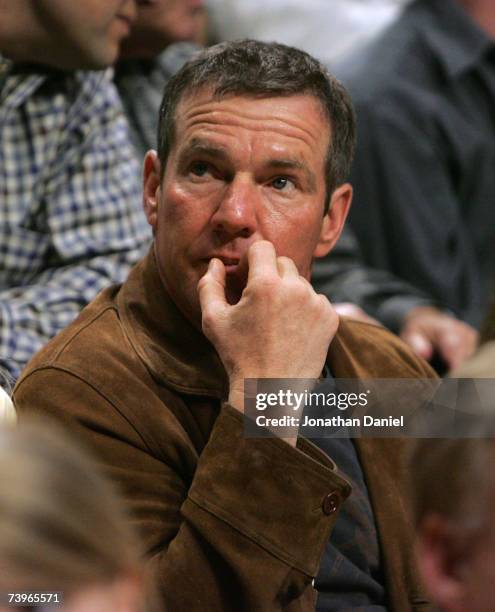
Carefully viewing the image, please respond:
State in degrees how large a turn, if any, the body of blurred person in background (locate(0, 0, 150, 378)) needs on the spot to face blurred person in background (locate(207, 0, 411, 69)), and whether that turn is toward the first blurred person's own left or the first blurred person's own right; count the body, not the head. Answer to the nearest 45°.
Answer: approximately 90° to the first blurred person's own left

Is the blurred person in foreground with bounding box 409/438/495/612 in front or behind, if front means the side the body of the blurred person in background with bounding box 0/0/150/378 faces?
in front

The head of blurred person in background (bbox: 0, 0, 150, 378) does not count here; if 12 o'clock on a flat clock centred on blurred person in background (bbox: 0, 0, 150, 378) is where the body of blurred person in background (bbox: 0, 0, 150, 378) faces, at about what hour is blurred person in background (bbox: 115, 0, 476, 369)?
blurred person in background (bbox: 115, 0, 476, 369) is roughly at 10 o'clock from blurred person in background (bbox: 0, 0, 150, 378).

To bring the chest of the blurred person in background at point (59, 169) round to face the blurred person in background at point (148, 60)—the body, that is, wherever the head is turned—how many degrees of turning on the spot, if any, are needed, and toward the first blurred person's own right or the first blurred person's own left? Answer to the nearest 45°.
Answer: approximately 90° to the first blurred person's own left

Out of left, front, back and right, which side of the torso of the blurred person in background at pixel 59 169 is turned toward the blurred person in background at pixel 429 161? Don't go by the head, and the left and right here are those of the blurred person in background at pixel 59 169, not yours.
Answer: left

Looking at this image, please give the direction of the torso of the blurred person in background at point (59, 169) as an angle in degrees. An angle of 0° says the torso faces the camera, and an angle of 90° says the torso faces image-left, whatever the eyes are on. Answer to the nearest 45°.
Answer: approximately 315°
